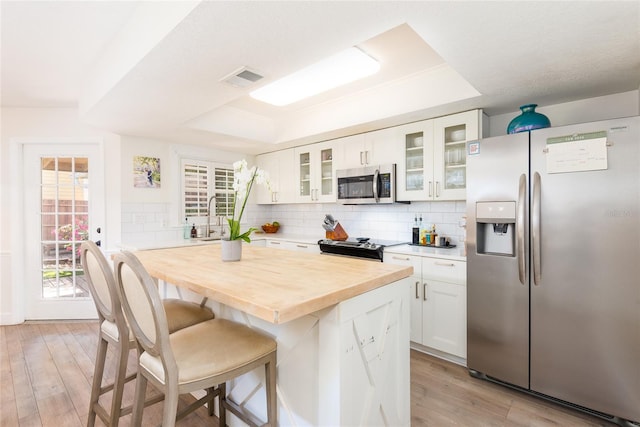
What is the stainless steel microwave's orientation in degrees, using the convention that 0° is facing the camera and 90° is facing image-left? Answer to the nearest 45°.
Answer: approximately 45°

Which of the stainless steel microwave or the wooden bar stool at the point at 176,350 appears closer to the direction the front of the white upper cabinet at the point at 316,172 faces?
the wooden bar stool

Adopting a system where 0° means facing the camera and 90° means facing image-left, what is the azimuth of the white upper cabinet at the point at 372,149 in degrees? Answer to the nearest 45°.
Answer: approximately 45°

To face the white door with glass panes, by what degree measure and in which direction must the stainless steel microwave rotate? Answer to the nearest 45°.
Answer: approximately 45° to its right

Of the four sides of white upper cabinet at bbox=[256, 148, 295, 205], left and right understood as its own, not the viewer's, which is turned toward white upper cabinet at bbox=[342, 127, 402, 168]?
left

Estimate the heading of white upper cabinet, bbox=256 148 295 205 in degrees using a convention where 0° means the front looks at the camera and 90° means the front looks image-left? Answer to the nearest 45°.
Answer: approximately 45°
